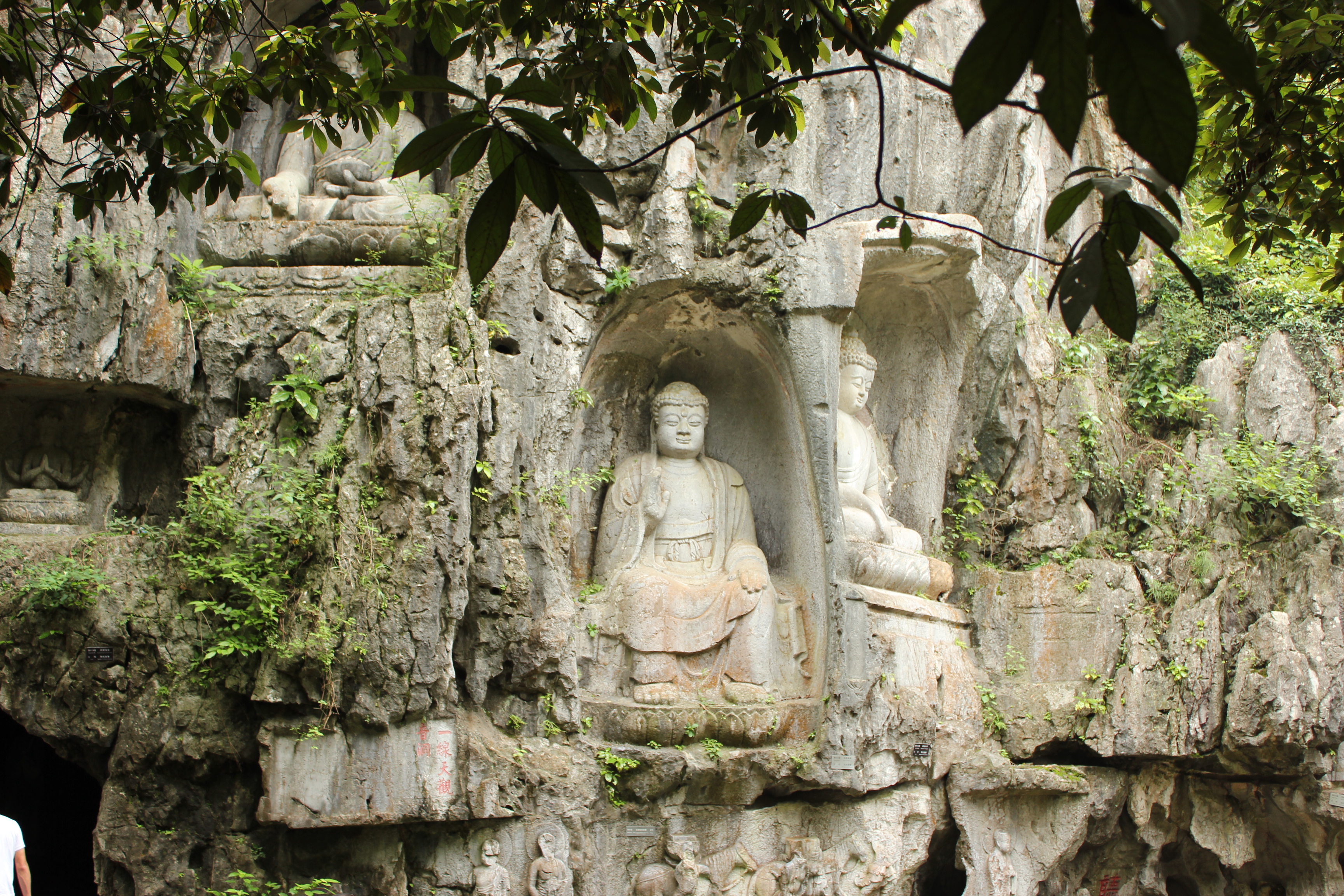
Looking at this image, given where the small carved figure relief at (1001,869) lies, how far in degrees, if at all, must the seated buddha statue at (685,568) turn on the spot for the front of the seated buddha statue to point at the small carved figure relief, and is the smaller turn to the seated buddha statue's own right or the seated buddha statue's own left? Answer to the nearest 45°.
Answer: approximately 90° to the seated buddha statue's own left

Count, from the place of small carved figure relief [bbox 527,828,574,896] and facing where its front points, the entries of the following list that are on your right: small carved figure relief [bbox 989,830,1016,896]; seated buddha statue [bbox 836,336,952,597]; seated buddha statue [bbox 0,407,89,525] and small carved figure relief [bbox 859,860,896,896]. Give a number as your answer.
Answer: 1

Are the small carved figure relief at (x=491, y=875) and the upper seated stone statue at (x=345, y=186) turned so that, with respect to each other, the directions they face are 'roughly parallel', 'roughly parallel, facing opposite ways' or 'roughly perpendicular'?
roughly parallel

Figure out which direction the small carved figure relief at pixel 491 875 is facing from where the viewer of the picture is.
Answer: facing the viewer

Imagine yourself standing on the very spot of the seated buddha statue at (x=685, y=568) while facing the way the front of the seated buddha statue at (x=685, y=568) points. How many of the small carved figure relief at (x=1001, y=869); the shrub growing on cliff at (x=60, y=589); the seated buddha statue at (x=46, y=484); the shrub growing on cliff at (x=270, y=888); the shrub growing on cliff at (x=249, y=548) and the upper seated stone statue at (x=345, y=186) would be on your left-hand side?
1

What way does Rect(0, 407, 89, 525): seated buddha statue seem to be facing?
toward the camera

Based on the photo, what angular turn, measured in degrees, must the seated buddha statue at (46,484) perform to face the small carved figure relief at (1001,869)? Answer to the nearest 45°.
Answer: approximately 90° to its left

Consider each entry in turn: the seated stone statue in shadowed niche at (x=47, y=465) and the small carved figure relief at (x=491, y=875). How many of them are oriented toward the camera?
2

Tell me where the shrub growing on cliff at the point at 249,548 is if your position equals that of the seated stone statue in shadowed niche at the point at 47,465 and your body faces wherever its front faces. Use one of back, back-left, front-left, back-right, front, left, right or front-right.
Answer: front-left

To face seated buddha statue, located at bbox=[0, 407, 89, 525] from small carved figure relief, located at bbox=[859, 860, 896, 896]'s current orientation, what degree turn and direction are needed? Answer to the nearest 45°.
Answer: approximately 90° to its right

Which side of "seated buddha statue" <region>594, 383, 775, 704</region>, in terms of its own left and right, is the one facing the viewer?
front
